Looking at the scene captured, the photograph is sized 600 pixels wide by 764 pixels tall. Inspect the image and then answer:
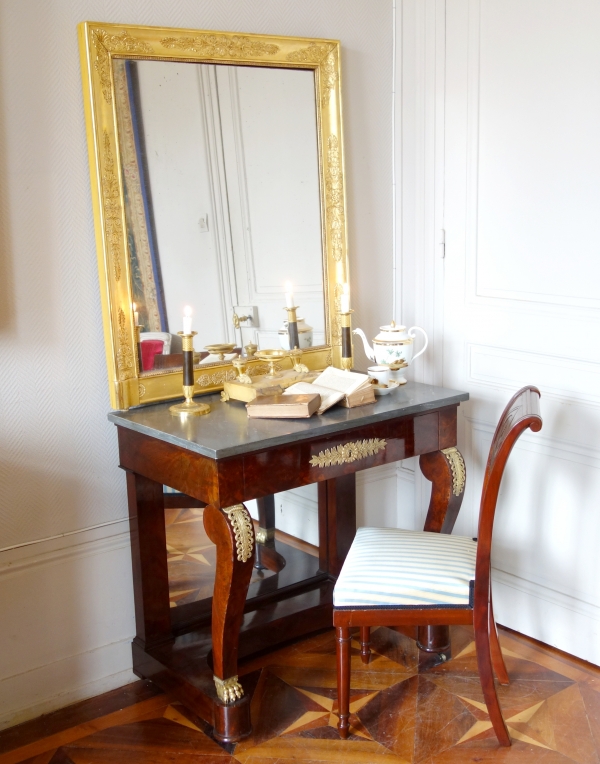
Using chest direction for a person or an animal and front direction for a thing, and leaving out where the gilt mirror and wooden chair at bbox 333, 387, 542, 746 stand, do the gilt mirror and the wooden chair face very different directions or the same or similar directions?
very different directions

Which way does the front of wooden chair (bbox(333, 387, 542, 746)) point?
to the viewer's left

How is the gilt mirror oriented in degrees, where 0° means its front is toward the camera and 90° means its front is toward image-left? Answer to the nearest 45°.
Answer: approximately 315°

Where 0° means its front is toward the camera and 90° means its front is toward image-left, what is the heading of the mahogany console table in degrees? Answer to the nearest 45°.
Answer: approximately 315°

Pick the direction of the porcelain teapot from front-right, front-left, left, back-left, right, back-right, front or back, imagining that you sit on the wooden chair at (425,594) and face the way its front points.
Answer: right

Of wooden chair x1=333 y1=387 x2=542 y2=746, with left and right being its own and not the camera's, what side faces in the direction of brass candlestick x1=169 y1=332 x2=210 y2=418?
front

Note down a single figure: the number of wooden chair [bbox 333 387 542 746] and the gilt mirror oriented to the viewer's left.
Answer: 1

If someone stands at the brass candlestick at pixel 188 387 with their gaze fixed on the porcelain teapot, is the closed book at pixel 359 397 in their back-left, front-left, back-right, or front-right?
front-right

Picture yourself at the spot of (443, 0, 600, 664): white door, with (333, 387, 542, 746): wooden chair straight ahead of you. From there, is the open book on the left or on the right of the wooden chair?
right
